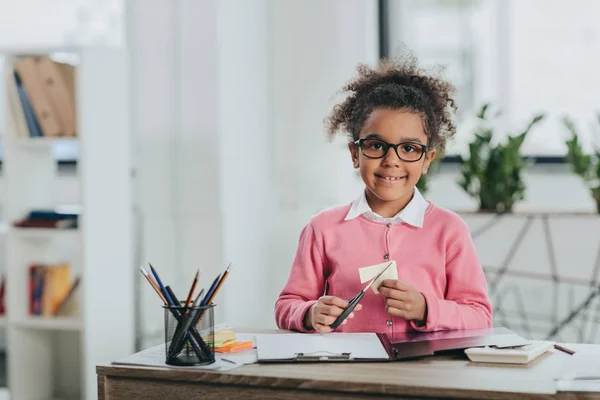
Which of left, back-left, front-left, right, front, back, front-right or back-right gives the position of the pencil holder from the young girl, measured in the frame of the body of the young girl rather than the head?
front-right

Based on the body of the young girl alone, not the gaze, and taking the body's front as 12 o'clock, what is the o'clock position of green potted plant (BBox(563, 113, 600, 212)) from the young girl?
The green potted plant is roughly at 7 o'clock from the young girl.

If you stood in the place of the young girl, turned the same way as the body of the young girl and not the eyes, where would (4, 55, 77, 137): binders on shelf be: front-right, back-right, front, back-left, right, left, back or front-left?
back-right

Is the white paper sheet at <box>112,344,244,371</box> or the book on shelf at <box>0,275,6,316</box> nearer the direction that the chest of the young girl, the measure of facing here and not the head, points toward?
the white paper sheet

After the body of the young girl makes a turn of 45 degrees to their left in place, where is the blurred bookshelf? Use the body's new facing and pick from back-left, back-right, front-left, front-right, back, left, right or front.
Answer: back

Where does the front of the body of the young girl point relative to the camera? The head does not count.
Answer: toward the camera
